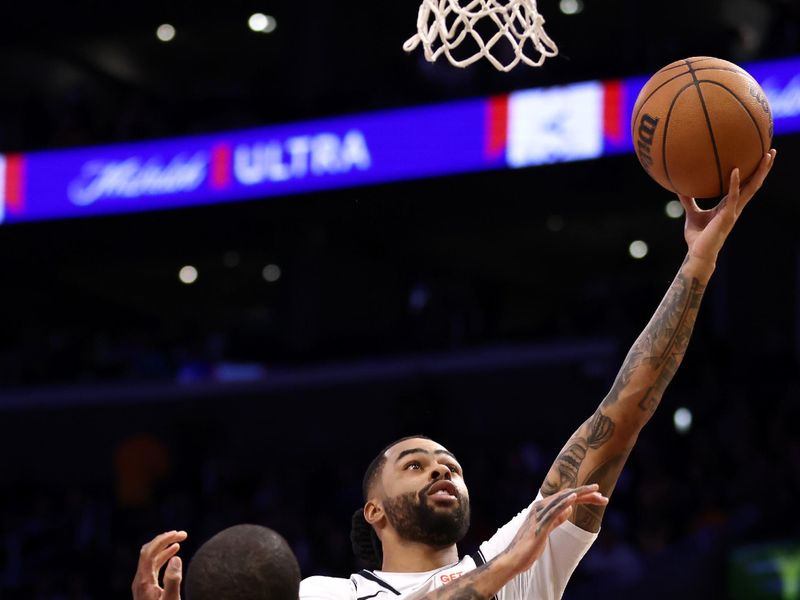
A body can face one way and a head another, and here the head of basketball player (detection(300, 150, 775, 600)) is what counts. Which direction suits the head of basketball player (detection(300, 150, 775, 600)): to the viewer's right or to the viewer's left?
to the viewer's right

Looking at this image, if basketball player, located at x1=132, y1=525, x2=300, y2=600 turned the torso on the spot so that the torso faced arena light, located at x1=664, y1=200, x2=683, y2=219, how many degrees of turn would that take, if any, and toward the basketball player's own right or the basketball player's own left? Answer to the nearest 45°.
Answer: approximately 45° to the basketball player's own right

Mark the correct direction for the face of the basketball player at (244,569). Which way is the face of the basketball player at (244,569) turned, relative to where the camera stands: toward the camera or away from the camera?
away from the camera

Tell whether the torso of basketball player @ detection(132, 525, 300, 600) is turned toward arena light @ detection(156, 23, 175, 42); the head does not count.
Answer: yes

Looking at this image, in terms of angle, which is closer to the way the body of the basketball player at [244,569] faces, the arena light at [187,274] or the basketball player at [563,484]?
the arena light

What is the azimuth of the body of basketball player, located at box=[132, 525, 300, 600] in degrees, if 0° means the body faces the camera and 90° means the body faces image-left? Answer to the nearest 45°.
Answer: approximately 180°

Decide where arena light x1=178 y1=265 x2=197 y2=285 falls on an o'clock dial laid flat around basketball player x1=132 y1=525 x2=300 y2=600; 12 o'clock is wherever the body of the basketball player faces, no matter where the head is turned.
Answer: The arena light is roughly at 12 o'clock from the basketball player.

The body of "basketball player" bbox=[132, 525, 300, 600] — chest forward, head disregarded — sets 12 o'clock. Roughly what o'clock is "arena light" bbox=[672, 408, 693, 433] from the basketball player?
The arena light is roughly at 1 o'clock from the basketball player.

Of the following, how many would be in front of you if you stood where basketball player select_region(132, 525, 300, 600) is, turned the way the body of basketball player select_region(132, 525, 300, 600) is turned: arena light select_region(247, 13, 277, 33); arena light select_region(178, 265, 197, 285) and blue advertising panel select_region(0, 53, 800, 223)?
3

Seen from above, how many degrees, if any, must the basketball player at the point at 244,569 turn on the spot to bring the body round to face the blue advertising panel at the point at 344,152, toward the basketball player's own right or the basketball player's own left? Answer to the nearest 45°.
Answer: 0° — they already face it

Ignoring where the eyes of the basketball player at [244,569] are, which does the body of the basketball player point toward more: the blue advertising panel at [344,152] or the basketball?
the blue advertising panel

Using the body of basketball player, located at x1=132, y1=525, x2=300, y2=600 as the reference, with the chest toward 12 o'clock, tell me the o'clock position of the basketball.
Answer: The basketball is roughly at 2 o'clock from the basketball player.
